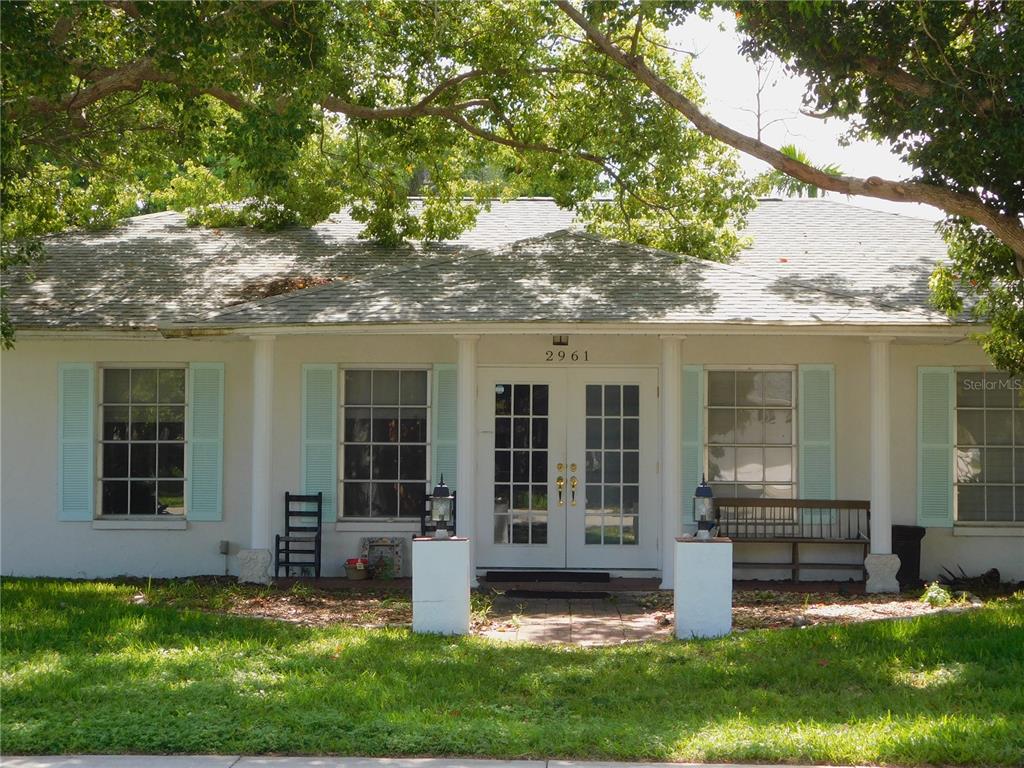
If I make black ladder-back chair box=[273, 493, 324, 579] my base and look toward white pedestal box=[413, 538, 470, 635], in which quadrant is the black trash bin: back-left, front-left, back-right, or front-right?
front-left

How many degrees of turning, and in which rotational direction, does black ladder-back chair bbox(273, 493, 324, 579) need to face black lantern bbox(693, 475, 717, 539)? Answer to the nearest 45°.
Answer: approximately 90° to its left

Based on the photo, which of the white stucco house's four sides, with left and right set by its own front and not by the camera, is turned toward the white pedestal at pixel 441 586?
front

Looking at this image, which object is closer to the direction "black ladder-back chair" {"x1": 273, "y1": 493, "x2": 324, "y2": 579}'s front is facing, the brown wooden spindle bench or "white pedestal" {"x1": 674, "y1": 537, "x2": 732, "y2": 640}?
the white pedestal

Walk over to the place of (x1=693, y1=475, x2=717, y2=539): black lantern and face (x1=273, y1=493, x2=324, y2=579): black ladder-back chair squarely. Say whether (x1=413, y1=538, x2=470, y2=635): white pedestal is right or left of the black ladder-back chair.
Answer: left

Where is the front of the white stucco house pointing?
toward the camera

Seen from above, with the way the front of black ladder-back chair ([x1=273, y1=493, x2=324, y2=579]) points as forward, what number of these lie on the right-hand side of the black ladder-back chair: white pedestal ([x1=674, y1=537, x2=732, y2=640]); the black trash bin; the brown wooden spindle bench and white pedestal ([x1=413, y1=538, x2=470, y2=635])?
0

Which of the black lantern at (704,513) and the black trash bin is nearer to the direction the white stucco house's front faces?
the black lantern

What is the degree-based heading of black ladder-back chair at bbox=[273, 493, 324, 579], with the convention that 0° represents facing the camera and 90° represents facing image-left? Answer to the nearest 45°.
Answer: approximately 45°

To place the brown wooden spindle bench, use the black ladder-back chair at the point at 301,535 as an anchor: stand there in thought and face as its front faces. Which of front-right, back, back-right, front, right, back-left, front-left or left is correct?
back-left
